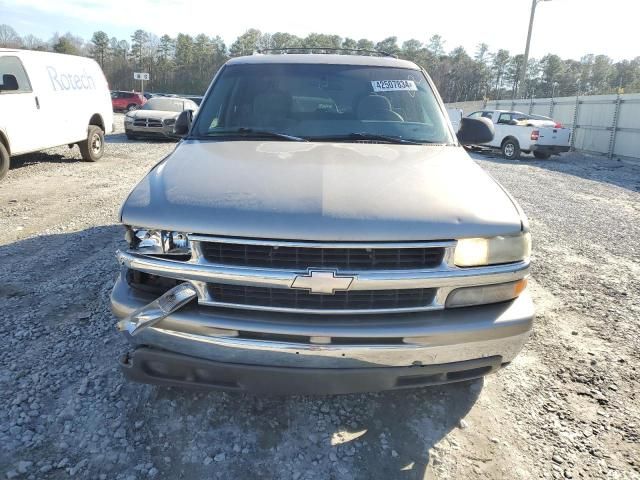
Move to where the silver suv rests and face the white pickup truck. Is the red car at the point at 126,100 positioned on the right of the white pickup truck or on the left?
left

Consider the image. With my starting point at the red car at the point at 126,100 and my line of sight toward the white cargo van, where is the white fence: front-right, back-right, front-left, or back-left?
front-left

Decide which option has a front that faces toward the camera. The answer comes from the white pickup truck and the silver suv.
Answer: the silver suv

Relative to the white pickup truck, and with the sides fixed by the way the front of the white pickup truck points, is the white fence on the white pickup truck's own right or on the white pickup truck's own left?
on the white pickup truck's own right

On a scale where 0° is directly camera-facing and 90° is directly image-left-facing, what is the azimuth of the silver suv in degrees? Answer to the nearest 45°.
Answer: approximately 0°

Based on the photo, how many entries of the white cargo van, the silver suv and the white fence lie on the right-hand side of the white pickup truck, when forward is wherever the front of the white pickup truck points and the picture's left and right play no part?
1

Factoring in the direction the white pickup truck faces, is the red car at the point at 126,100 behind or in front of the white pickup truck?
in front

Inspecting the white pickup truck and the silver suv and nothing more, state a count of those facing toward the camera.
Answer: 1

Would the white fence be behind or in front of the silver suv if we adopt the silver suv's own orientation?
behind

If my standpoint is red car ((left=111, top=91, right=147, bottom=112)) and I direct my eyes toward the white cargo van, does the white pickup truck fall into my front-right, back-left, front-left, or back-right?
front-left

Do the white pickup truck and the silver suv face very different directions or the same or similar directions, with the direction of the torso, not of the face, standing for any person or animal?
very different directions

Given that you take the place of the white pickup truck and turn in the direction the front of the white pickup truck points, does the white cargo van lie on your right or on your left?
on your left
